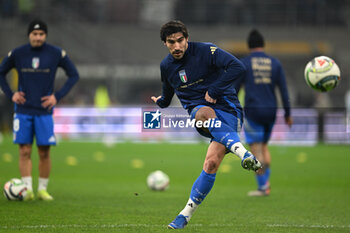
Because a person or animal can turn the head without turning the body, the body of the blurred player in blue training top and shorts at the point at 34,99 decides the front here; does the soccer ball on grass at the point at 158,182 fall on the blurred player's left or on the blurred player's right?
on the blurred player's left

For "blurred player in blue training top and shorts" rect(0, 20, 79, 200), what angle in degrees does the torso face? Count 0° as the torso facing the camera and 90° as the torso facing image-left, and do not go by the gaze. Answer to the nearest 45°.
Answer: approximately 0°

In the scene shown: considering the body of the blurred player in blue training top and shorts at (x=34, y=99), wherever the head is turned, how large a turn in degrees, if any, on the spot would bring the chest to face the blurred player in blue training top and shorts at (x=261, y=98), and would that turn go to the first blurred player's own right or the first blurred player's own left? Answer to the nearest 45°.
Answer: approximately 90° to the first blurred player's own left

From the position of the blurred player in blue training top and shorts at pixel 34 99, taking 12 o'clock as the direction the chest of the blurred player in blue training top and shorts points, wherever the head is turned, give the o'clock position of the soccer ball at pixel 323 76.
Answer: The soccer ball is roughly at 10 o'clock from the blurred player in blue training top and shorts.

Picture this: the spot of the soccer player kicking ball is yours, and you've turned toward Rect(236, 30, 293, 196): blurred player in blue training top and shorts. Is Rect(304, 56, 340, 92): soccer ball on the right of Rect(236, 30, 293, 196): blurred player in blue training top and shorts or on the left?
right

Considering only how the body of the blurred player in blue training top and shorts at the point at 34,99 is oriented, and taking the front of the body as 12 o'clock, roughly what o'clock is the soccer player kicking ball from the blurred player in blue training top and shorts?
The soccer player kicking ball is roughly at 11 o'clock from the blurred player in blue training top and shorts.

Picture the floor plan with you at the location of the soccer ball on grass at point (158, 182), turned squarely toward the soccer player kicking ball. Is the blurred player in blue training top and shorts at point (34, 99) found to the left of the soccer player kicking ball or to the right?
right

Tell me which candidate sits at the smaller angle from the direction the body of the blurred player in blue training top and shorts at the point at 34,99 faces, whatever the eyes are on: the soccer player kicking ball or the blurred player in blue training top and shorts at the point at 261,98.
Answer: the soccer player kicking ball

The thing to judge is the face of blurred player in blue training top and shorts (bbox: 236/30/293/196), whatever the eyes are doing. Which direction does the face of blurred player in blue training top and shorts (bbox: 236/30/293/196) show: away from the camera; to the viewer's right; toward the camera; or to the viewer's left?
away from the camera
